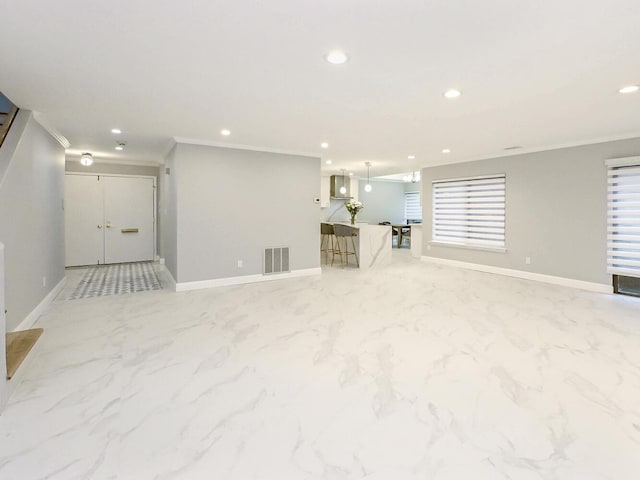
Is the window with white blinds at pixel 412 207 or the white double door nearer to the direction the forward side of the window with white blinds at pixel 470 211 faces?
the white double door

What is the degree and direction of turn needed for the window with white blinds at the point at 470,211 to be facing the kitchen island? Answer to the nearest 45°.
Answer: approximately 45° to its right

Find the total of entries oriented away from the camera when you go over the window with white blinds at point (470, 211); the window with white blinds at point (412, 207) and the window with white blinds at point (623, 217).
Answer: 0

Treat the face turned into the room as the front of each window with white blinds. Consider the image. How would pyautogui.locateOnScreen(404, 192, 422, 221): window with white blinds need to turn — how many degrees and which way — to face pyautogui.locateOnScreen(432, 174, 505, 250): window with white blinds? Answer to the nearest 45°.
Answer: approximately 45° to its left

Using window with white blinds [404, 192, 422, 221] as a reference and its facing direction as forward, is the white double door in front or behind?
in front

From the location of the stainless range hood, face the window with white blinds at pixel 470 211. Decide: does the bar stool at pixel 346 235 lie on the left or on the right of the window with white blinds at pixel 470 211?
right

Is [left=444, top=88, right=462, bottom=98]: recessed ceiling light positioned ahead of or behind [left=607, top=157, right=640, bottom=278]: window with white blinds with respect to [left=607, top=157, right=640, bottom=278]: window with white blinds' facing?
ahead

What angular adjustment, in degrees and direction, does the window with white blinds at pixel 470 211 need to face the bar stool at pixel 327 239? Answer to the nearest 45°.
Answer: approximately 45° to its right

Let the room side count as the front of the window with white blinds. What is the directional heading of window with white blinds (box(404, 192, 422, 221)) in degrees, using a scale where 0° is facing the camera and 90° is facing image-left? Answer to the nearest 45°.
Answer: approximately 45°

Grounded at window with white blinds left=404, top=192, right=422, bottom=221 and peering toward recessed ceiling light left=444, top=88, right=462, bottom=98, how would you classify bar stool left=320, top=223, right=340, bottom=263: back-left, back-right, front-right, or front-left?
front-right

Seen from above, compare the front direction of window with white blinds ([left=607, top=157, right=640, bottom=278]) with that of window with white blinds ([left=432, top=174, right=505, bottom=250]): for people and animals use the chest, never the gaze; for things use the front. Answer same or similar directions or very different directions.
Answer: same or similar directions

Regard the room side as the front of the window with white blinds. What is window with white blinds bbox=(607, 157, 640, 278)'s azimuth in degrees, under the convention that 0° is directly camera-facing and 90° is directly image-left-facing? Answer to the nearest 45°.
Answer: approximately 45°

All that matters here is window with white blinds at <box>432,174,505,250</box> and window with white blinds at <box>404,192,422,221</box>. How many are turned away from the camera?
0

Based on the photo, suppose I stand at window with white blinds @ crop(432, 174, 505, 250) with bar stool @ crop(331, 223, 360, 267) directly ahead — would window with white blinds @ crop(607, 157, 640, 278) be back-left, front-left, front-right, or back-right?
back-left

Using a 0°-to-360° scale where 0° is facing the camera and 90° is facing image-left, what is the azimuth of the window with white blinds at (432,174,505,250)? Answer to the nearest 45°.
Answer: approximately 45°

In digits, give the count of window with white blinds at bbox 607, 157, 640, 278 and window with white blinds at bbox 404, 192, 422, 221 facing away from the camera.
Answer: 0

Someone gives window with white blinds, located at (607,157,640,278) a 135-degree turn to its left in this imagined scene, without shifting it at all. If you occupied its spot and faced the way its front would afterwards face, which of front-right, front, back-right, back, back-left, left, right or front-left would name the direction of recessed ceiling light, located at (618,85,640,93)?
right

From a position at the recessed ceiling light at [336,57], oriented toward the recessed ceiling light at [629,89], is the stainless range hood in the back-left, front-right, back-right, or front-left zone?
front-left
